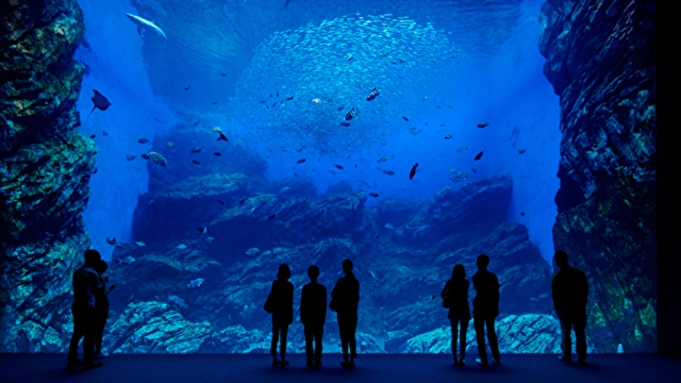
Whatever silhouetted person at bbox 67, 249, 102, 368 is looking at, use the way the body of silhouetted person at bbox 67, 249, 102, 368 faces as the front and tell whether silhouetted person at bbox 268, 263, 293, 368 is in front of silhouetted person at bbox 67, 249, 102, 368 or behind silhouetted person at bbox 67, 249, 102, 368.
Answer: in front

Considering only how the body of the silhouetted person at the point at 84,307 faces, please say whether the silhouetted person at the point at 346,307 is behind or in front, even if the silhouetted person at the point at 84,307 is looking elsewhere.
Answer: in front
